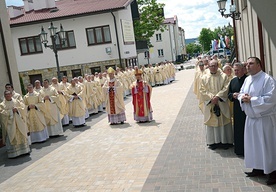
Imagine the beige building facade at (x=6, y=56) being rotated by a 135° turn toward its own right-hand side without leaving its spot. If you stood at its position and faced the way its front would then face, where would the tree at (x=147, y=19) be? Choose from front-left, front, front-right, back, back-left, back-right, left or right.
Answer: back
